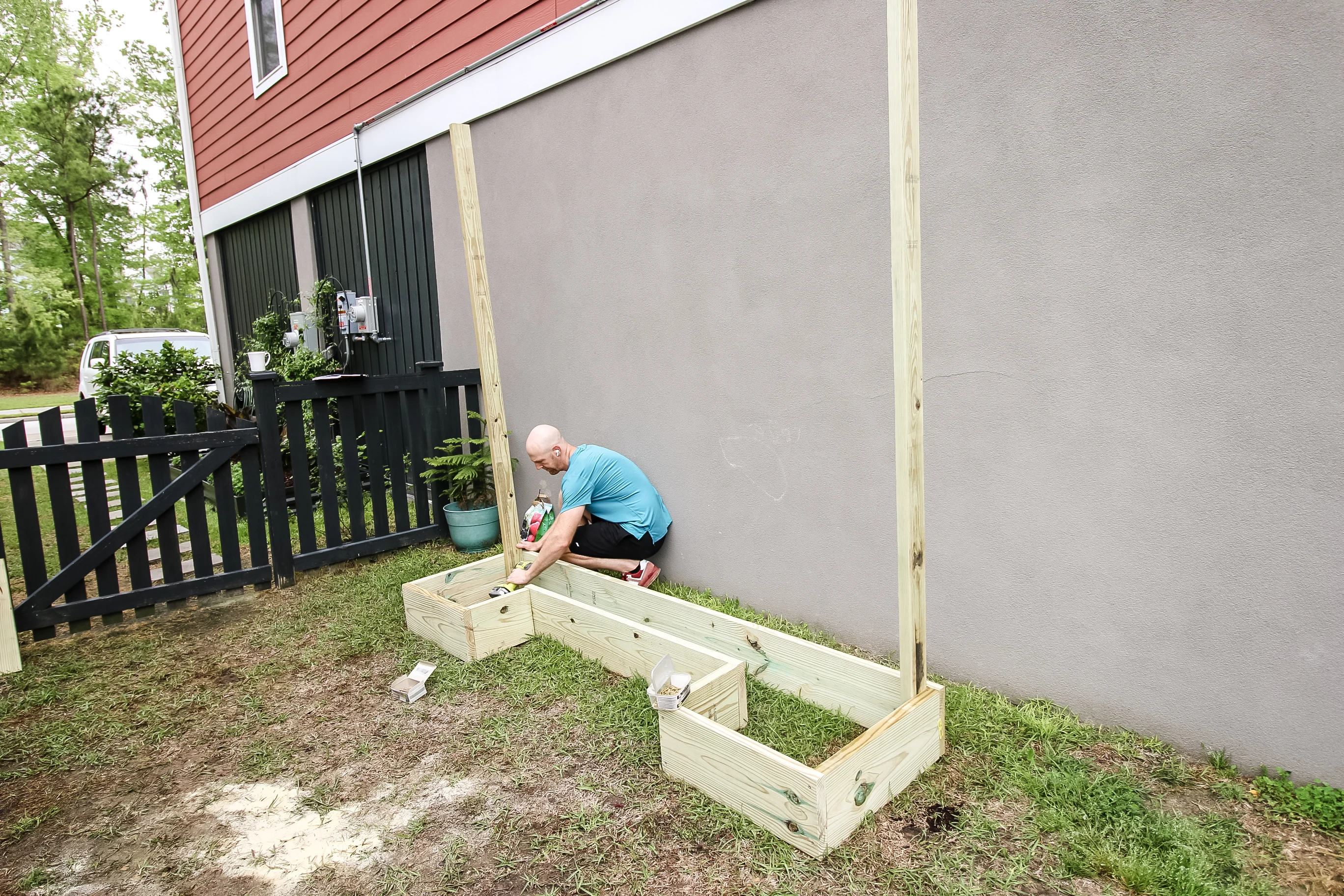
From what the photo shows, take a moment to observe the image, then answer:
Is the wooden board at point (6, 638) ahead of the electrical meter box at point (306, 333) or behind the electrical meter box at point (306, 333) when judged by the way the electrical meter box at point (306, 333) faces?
ahead

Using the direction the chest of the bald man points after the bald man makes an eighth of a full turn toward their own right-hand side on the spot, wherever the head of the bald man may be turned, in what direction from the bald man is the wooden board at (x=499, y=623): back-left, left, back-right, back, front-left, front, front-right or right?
left

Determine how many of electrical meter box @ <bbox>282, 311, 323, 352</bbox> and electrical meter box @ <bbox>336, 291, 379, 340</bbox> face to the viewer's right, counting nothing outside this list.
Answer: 0

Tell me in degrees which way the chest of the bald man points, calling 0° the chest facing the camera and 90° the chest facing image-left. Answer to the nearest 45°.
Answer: approximately 90°

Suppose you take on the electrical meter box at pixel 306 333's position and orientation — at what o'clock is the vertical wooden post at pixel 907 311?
The vertical wooden post is roughly at 10 o'clock from the electrical meter box.

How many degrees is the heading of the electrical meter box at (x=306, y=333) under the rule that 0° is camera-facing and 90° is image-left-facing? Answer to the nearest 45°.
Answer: approximately 45°

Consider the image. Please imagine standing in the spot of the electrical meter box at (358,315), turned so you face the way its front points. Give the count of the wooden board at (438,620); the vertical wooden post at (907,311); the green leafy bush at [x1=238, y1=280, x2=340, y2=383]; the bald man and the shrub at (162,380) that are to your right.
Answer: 2

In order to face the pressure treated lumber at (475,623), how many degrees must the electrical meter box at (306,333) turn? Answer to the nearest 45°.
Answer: approximately 45° to its left

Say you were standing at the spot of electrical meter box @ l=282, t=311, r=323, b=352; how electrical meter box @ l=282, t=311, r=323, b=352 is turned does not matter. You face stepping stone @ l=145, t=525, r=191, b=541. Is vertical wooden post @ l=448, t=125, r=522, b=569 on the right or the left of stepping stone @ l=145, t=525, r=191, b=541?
left

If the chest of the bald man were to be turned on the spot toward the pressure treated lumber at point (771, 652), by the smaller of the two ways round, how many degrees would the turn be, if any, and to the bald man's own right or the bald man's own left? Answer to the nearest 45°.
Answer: approximately 135° to the bald man's own left

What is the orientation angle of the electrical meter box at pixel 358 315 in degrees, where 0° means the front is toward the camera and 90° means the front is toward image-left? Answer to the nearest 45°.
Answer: approximately 45°

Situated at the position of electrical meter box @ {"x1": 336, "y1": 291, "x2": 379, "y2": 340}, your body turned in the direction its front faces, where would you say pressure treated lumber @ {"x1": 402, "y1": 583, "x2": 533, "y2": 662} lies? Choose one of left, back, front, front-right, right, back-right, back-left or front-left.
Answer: front-left

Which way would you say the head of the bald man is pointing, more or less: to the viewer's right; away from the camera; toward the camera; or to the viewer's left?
to the viewer's left

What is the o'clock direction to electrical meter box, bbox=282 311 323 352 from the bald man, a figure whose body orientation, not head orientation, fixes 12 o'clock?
The electrical meter box is roughly at 2 o'clock from the bald man.

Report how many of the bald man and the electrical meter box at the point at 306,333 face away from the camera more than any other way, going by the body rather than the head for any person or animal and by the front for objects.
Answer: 0
